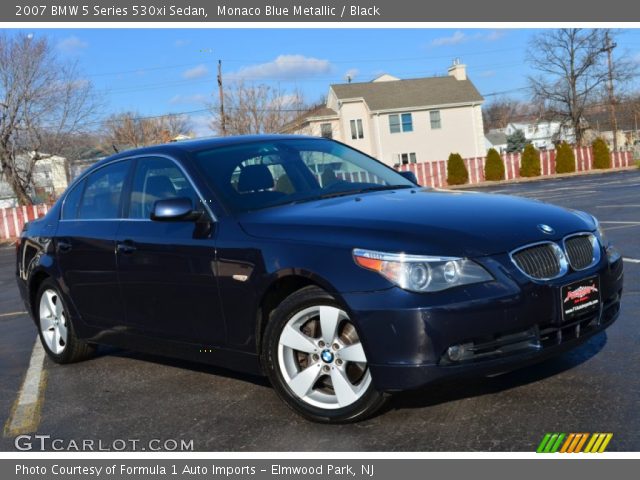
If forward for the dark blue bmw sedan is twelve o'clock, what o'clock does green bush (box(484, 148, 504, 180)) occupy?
The green bush is roughly at 8 o'clock from the dark blue bmw sedan.

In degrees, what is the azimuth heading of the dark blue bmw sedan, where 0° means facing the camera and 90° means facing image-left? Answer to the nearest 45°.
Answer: approximately 315°

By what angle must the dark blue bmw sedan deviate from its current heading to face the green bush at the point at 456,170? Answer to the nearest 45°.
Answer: approximately 135° to its left

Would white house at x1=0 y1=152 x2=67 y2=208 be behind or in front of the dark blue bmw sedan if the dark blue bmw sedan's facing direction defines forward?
behind

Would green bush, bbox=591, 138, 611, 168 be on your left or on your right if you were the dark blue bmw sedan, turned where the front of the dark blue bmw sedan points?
on your left

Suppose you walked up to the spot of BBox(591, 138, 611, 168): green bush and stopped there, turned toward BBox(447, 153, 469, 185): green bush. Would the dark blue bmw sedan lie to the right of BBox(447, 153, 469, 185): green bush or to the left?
left

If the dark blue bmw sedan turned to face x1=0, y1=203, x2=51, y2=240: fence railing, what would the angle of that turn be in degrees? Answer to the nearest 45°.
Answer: approximately 180°

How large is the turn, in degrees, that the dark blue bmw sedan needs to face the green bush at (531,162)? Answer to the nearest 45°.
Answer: approximately 135° to its left
